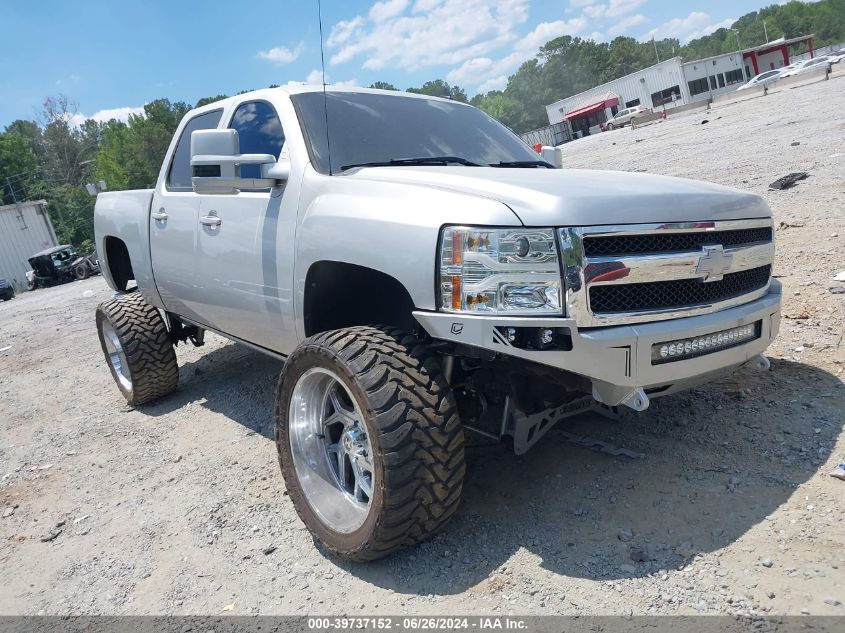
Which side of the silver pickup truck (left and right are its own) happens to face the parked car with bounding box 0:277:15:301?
back

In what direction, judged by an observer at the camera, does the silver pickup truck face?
facing the viewer and to the right of the viewer

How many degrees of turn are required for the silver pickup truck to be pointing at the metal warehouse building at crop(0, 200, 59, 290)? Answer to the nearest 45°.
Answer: approximately 180°

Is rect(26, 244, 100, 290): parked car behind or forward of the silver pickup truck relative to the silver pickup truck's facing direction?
behind
